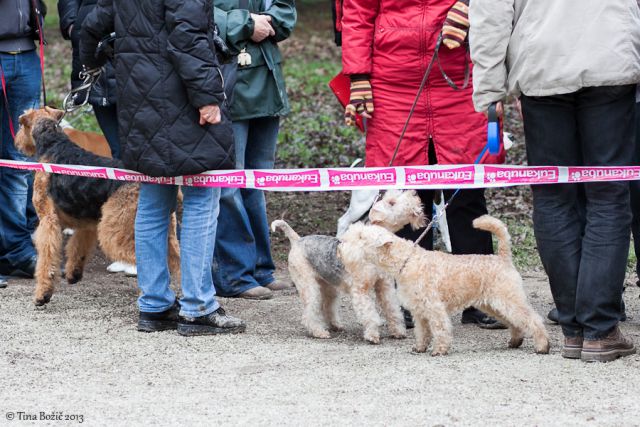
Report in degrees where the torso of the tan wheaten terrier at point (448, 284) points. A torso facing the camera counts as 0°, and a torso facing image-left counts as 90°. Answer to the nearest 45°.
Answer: approximately 90°

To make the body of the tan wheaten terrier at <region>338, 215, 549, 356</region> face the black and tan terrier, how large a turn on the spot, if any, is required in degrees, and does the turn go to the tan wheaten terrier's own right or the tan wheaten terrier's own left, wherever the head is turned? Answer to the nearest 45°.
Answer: approximately 45° to the tan wheaten terrier's own right
